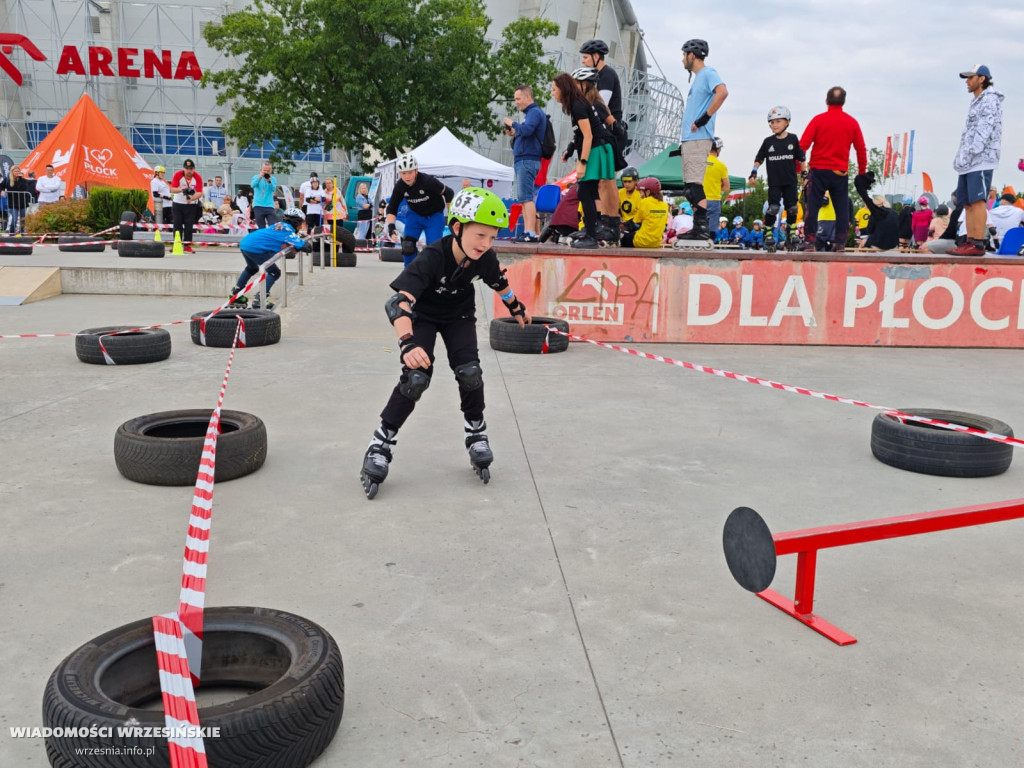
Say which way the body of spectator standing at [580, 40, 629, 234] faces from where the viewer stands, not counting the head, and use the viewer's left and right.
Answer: facing to the left of the viewer

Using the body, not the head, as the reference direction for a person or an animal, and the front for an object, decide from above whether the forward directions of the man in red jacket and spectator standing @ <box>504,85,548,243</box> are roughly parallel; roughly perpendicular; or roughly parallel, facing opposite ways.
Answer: roughly perpendicular

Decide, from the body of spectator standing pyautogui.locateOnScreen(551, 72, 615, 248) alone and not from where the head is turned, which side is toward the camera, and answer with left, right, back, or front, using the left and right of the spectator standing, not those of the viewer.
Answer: left

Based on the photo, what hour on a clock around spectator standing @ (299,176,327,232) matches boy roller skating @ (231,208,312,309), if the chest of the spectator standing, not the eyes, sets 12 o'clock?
The boy roller skating is roughly at 12 o'clock from the spectator standing.

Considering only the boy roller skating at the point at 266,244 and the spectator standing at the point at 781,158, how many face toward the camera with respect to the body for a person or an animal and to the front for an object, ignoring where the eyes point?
1

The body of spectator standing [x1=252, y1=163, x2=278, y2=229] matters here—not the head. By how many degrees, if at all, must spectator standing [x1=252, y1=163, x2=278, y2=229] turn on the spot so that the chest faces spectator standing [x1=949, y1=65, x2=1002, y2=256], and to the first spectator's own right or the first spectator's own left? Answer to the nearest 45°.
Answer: approximately 45° to the first spectator's own left

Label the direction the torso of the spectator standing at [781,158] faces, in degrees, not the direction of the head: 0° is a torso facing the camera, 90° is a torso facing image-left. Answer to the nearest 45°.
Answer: approximately 0°

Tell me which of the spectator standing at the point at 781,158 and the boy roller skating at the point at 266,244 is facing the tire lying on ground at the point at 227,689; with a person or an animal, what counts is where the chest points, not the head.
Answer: the spectator standing

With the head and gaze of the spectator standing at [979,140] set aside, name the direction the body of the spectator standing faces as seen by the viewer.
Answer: to the viewer's left

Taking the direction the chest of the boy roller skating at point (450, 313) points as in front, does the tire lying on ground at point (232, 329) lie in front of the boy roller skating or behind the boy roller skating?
behind

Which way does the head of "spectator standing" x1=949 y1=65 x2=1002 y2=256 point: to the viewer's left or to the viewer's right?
to the viewer's left

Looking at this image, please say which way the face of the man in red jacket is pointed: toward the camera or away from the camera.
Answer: away from the camera
